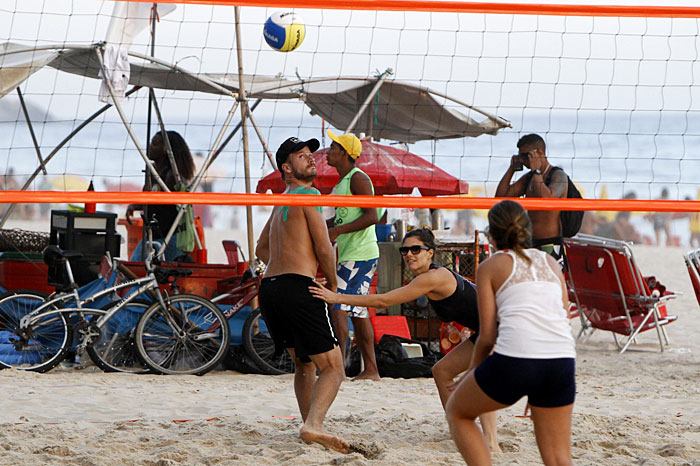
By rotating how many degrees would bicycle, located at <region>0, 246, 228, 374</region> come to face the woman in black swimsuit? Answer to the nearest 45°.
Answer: approximately 45° to its right

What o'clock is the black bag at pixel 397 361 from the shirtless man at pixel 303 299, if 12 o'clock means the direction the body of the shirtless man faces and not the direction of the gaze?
The black bag is roughly at 11 o'clock from the shirtless man.

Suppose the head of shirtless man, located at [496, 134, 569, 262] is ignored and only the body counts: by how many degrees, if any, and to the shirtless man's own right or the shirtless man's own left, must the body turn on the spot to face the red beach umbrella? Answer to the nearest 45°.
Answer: approximately 90° to the shirtless man's own right

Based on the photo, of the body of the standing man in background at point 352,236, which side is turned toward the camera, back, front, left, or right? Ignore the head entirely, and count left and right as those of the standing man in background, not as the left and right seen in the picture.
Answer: left

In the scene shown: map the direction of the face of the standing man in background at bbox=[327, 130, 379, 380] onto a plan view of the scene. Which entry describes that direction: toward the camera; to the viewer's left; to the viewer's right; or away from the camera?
to the viewer's left

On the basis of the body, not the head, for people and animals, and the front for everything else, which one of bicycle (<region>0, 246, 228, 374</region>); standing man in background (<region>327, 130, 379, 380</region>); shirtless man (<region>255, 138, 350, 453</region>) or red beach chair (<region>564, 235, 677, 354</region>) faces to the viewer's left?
the standing man in background

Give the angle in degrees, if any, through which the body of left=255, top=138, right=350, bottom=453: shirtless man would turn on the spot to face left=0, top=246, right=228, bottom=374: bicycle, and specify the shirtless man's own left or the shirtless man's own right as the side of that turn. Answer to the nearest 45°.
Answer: approximately 90° to the shirtless man's own left

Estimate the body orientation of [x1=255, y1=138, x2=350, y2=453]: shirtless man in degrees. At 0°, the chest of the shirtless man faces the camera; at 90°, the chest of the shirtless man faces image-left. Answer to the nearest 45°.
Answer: approximately 225°

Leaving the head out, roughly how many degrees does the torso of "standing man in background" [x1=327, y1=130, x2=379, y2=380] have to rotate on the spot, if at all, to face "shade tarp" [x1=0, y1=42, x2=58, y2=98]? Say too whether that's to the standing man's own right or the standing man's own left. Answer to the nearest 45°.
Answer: approximately 45° to the standing man's own right

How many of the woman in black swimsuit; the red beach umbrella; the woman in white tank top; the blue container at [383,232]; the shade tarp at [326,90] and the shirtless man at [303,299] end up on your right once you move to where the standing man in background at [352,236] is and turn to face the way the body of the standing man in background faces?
3
